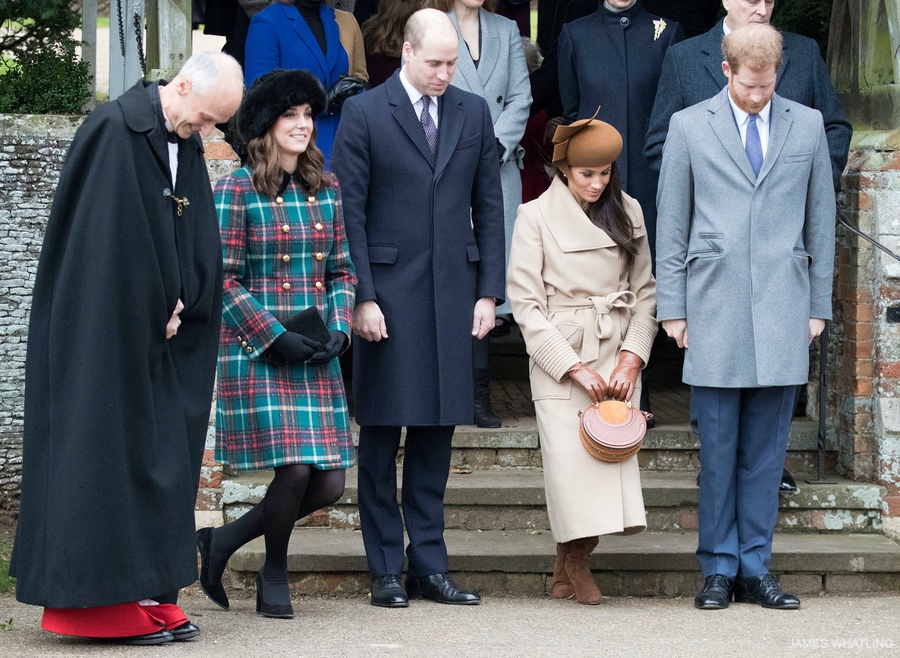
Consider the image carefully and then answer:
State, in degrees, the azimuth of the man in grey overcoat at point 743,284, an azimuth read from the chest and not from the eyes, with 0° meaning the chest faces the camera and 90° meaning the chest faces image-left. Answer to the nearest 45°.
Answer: approximately 0°

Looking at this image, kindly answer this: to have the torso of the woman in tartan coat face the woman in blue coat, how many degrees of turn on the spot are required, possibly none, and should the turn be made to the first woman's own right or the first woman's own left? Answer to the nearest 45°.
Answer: approximately 135° to the first woman's own left

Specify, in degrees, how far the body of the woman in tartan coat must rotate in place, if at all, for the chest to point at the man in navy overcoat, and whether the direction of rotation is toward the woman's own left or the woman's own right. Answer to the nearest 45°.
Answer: approximately 90° to the woman's own left

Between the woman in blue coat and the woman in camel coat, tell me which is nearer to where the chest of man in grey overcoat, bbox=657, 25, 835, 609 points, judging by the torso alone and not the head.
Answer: the woman in camel coat

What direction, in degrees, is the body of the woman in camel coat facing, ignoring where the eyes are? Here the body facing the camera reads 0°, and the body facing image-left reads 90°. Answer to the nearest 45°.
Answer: approximately 315°

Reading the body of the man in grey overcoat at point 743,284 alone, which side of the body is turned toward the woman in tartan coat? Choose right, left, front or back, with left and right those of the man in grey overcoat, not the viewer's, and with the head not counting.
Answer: right

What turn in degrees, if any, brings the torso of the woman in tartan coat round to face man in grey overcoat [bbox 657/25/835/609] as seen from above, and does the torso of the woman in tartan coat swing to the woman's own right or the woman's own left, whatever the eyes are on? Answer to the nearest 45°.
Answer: approximately 45° to the woman's own left

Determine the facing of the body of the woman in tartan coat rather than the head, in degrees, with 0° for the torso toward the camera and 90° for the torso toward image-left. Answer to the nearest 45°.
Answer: approximately 315°

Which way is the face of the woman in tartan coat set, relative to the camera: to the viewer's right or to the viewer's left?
to the viewer's right

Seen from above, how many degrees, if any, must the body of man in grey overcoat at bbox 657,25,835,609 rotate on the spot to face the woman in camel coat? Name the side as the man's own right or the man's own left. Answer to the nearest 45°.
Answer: approximately 90° to the man's own right

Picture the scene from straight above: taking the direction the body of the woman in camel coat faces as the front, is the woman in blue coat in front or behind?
behind
